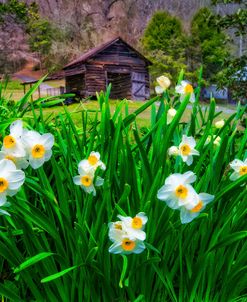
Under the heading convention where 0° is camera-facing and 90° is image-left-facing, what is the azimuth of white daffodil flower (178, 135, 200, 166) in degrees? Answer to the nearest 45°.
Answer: approximately 45°

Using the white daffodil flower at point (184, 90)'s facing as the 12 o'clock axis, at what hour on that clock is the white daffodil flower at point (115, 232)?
the white daffodil flower at point (115, 232) is roughly at 2 o'clock from the white daffodil flower at point (184, 90).

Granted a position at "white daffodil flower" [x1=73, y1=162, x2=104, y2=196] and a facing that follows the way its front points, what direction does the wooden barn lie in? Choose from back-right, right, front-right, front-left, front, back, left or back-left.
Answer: back

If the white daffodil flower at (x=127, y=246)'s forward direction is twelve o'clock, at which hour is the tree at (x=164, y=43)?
The tree is roughly at 6 o'clock from the white daffodil flower.
